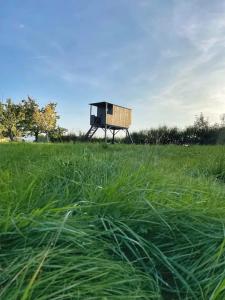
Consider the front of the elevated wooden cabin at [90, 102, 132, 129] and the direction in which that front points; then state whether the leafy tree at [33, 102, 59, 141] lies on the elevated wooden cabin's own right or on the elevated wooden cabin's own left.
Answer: on the elevated wooden cabin's own right

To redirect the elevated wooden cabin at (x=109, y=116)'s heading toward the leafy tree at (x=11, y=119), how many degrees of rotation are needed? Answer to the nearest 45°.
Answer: approximately 90° to its right

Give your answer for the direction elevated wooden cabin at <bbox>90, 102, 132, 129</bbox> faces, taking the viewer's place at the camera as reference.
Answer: facing the viewer and to the left of the viewer
